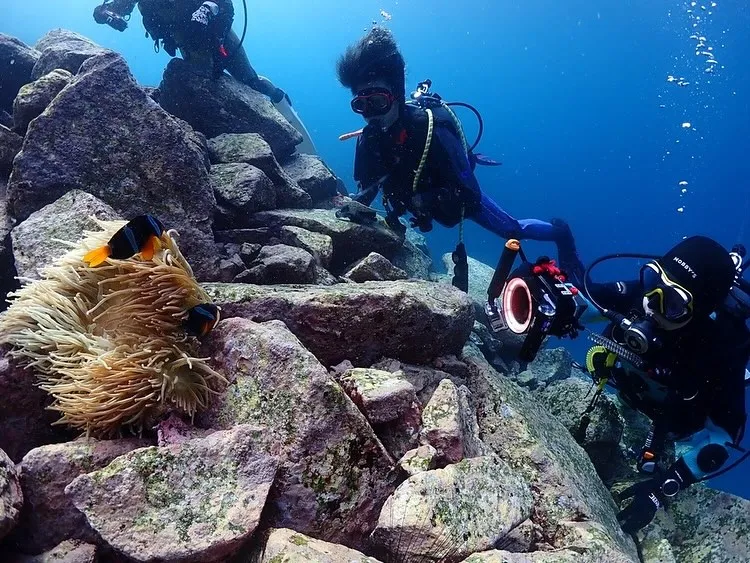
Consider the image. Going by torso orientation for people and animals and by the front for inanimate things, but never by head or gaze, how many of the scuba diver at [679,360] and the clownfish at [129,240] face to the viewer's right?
1

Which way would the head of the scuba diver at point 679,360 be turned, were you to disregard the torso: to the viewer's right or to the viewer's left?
to the viewer's left

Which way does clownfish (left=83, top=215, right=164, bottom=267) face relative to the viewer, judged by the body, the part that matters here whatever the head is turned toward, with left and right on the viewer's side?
facing to the right of the viewer

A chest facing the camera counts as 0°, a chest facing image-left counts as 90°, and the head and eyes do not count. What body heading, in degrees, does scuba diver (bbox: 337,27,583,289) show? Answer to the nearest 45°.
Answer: approximately 45°

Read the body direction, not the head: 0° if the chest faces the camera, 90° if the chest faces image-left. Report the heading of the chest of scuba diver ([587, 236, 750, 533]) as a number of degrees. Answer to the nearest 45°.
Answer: approximately 45°
